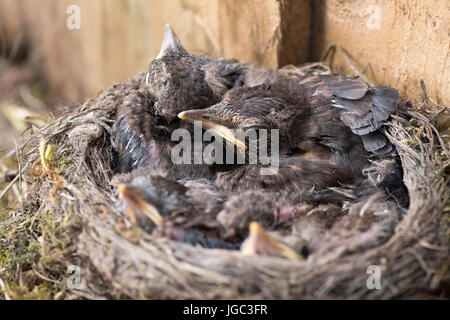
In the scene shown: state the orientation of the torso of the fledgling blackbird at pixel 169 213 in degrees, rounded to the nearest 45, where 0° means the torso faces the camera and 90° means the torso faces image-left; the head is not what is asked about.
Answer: approximately 90°

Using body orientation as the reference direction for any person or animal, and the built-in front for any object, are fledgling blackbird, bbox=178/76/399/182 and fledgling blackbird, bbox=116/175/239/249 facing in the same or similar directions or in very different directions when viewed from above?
same or similar directions

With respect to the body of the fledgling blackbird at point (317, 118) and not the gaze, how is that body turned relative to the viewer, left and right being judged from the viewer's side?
facing to the left of the viewer

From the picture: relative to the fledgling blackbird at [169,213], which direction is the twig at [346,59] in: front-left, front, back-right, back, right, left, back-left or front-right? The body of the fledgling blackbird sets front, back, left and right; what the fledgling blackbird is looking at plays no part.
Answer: back-right

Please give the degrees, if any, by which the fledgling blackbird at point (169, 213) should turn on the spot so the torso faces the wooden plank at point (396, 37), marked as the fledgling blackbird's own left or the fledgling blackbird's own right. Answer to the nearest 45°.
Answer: approximately 135° to the fledgling blackbird's own right
